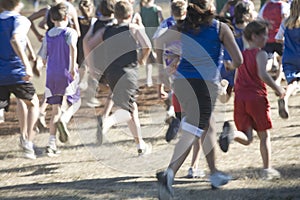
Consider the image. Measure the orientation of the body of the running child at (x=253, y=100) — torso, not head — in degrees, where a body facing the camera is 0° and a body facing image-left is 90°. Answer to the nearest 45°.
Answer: approximately 225°
